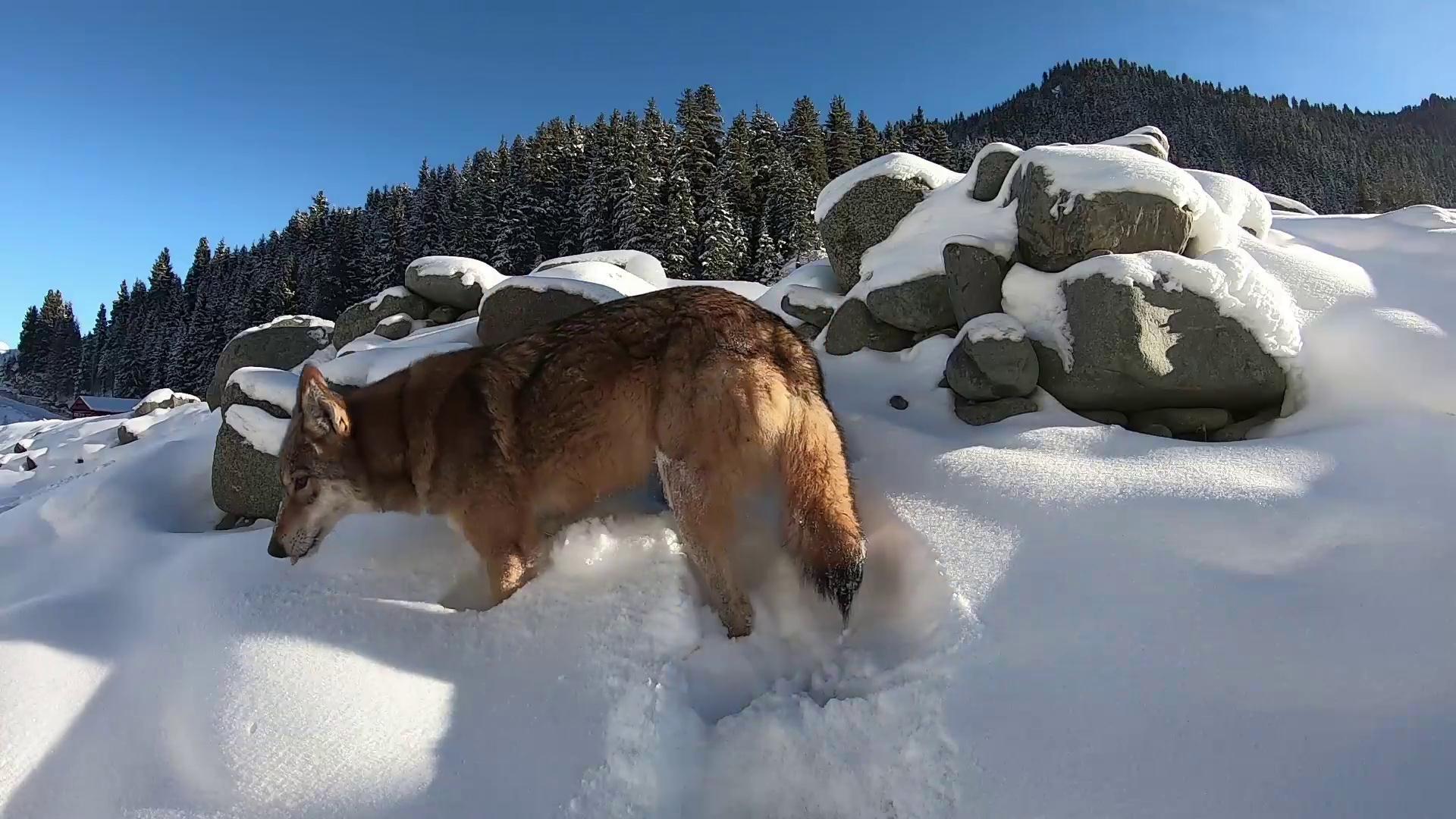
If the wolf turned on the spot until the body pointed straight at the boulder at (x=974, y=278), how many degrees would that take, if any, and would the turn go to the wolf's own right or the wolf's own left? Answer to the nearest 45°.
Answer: approximately 135° to the wolf's own right

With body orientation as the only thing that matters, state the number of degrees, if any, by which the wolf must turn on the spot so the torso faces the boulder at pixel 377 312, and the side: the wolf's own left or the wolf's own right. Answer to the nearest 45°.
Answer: approximately 90° to the wolf's own right

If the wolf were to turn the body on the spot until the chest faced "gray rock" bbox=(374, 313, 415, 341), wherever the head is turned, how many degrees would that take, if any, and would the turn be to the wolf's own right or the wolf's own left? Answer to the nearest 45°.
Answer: approximately 90° to the wolf's own right

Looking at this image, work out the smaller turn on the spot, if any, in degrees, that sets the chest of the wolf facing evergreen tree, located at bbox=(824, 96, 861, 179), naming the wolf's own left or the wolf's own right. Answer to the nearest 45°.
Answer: approximately 135° to the wolf's own right

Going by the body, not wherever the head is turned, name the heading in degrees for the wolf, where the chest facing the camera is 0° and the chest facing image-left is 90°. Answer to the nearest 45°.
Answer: approximately 90°

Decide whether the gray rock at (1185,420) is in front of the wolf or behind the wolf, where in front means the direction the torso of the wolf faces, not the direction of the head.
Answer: behind

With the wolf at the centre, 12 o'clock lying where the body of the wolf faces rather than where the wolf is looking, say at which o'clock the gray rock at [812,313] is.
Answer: The gray rock is roughly at 4 o'clock from the wolf.

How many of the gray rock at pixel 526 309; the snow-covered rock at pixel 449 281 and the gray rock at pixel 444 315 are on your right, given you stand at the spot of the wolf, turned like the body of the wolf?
3

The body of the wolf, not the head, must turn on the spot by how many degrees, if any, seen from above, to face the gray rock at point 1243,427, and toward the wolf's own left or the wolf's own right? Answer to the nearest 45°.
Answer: approximately 180°

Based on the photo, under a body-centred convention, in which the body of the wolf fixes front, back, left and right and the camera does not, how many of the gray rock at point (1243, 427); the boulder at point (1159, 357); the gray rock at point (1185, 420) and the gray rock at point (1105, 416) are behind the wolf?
4

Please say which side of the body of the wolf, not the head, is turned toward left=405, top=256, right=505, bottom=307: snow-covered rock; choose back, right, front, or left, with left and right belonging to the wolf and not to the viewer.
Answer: right

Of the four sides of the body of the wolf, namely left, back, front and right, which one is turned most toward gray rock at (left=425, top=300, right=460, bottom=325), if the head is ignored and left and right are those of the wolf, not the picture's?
right

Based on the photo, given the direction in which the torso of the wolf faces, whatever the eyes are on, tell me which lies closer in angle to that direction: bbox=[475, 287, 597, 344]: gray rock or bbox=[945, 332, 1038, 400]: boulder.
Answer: the gray rock
